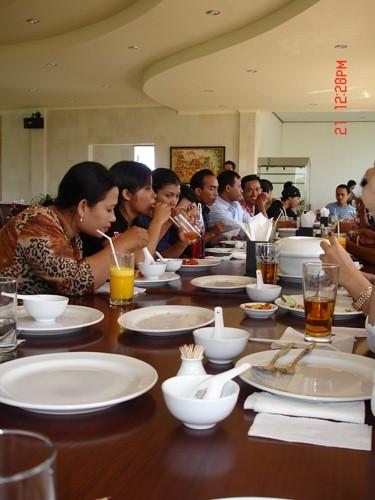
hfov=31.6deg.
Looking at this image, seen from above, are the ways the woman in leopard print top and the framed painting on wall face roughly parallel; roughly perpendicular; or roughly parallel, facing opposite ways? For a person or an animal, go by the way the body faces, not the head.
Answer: roughly perpendicular

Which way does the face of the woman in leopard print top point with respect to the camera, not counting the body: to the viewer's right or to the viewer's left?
to the viewer's right

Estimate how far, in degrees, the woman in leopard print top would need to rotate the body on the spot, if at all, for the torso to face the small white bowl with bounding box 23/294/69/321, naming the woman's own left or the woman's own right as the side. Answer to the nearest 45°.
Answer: approximately 90° to the woman's own right

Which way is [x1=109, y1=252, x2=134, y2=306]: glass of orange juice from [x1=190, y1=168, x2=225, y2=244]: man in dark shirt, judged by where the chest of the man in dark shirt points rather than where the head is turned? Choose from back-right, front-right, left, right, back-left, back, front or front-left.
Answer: front-right

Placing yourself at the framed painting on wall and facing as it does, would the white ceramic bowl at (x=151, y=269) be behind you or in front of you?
in front

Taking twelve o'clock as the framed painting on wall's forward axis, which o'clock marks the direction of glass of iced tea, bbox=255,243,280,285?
The glass of iced tea is roughly at 12 o'clock from the framed painting on wall.

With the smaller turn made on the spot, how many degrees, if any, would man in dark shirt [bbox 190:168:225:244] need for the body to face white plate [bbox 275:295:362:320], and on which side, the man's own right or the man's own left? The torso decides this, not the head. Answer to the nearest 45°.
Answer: approximately 45° to the man's own right

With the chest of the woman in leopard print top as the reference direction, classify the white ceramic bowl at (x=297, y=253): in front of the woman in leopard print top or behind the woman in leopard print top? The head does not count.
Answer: in front

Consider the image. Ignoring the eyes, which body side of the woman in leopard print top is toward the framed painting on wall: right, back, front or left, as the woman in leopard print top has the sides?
left

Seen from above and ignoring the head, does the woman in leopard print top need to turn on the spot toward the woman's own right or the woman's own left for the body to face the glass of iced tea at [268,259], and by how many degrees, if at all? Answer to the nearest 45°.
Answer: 0° — they already face it

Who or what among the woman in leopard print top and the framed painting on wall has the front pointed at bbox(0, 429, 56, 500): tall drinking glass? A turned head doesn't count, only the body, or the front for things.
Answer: the framed painting on wall

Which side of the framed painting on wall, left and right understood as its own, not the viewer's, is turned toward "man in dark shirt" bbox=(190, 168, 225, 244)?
front

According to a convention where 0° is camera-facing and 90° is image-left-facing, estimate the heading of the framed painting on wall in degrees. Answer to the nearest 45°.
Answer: approximately 0°

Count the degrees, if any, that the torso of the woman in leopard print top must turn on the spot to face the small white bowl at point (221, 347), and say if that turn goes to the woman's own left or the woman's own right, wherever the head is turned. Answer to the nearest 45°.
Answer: approximately 90° to the woman's own right

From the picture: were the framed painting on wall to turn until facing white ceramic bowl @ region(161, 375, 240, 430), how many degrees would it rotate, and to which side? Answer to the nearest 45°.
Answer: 0° — it already faces it

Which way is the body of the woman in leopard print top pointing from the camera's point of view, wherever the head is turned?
to the viewer's right

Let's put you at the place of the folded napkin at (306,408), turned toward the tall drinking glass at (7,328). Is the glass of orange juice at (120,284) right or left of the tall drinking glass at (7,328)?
right

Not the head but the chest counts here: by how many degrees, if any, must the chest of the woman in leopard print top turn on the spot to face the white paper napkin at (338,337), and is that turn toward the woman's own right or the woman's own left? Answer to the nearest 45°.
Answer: approximately 45° to the woman's own right

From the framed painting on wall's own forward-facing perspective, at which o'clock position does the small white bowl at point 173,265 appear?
The small white bowl is roughly at 12 o'clock from the framed painting on wall.

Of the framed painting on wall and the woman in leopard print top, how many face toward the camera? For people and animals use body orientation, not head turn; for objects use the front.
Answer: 1

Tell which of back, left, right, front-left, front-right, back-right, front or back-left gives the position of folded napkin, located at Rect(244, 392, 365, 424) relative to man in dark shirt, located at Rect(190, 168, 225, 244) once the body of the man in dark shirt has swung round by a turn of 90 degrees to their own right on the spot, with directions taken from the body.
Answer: front-left
